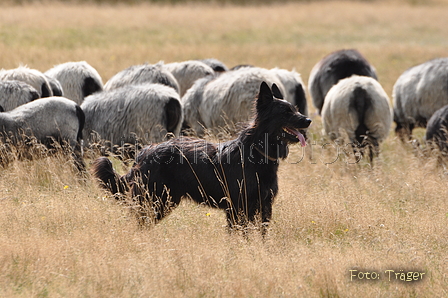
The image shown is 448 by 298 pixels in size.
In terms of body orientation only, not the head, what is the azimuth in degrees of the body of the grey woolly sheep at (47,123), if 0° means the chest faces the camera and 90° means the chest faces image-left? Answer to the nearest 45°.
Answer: approximately 90°

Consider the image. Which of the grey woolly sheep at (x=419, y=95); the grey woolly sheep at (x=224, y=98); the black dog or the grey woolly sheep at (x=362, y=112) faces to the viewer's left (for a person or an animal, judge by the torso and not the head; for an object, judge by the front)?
the grey woolly sheep at (x=224, y=98)

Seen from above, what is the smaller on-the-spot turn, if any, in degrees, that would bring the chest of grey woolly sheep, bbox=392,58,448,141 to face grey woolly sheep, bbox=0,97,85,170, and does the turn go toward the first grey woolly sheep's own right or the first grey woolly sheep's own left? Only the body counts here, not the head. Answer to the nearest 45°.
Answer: approximately 135° to the first grey woolly sheep's own right

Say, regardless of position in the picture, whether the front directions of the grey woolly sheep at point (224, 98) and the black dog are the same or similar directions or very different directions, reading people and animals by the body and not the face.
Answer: very different directions

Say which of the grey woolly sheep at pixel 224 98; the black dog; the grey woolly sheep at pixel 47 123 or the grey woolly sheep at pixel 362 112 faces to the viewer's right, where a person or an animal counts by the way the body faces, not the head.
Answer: the black dog

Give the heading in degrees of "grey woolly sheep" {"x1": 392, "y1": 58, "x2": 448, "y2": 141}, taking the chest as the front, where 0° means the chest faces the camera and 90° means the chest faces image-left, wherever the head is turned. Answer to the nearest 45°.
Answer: approximately 270°

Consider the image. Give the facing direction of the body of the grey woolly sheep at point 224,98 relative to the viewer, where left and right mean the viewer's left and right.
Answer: facing to the left of the viewer

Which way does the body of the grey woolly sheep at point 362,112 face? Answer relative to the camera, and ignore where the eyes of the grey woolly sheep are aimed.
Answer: away from the camera

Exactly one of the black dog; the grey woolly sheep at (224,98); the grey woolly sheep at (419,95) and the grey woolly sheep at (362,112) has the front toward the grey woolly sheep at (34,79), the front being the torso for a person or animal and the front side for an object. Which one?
the grey woolly sheep at (224,98)

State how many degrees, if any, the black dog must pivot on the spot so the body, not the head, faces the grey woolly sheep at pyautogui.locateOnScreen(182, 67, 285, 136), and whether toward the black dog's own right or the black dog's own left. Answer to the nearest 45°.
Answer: approximately 90° to the black dog's own left

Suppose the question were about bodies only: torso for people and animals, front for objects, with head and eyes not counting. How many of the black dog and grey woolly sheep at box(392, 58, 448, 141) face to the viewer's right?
2

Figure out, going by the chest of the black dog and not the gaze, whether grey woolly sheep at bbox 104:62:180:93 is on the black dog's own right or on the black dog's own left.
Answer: on the black dog's own left

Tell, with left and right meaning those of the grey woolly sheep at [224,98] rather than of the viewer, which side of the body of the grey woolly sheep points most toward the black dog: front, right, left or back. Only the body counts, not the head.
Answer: left

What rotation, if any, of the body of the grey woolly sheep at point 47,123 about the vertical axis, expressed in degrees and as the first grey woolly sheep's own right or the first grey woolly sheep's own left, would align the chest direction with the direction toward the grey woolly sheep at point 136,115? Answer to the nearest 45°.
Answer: approximately 180°
